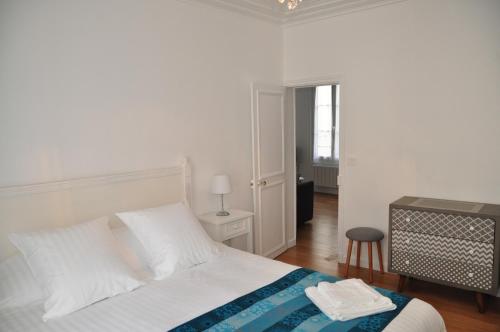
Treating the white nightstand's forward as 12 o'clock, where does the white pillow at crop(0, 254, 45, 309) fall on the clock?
The white pillow is roughly at 3 o'clock from the white nightstand.

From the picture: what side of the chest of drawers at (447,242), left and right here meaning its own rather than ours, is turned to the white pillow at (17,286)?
front

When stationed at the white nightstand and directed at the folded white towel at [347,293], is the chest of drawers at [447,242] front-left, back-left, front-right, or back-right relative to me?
front-left

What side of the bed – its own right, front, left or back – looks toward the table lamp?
left

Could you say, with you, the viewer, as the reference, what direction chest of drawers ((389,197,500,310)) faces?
facing the viewer and to the left of the viewer

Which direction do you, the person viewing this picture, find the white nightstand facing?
facing the viewer and to the right of the viewer

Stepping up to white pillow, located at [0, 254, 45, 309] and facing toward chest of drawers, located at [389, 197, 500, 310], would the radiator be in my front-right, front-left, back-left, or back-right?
front-left

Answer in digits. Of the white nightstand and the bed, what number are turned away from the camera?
0

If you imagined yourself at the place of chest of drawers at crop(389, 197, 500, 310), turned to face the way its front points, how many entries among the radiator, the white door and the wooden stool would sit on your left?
0

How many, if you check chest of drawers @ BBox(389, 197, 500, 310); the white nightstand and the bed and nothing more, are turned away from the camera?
0

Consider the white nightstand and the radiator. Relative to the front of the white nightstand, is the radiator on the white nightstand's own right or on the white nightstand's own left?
on the white nightstand's own left

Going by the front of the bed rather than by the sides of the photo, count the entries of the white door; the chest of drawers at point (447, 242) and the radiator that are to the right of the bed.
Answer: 0

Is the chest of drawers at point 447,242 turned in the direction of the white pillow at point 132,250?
no

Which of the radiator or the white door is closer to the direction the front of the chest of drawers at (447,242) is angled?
the white door

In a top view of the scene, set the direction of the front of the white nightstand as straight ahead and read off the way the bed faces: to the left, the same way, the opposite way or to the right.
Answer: the same way
